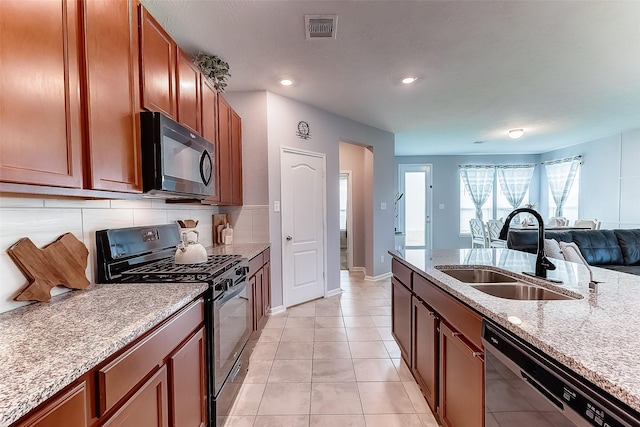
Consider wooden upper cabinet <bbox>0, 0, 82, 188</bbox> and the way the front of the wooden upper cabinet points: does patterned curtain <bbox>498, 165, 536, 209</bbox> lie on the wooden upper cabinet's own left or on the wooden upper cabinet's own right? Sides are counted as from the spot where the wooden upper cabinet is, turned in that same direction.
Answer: on the wooden upper cabinet's own left

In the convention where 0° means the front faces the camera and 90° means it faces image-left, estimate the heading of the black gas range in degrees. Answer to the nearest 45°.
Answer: approximately 315°

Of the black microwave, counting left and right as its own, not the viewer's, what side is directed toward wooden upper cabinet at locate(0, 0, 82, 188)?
right

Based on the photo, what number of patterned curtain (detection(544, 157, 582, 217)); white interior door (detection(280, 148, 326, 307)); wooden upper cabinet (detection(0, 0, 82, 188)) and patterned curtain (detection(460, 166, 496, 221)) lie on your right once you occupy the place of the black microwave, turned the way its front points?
1

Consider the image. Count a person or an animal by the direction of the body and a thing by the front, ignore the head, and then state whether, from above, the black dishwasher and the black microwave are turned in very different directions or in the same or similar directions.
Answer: very different directions

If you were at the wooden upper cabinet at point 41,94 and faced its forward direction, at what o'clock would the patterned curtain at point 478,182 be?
The patterned curtain is roughly at 10 o'clock from the wooden upper cabinet.

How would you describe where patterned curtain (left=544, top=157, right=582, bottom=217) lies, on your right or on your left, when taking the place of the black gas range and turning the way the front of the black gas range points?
on your left

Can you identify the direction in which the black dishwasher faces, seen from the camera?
facing the viewer and to the left of the viewer

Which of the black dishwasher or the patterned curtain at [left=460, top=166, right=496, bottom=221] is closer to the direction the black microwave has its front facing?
the black dishwasher

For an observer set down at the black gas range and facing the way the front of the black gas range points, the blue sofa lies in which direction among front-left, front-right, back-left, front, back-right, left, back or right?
front-left

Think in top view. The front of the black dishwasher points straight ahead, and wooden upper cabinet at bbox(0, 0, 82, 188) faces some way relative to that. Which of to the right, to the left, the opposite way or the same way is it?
the opposite way

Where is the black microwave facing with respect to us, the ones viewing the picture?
facing the viewer and to the right of the viewer
